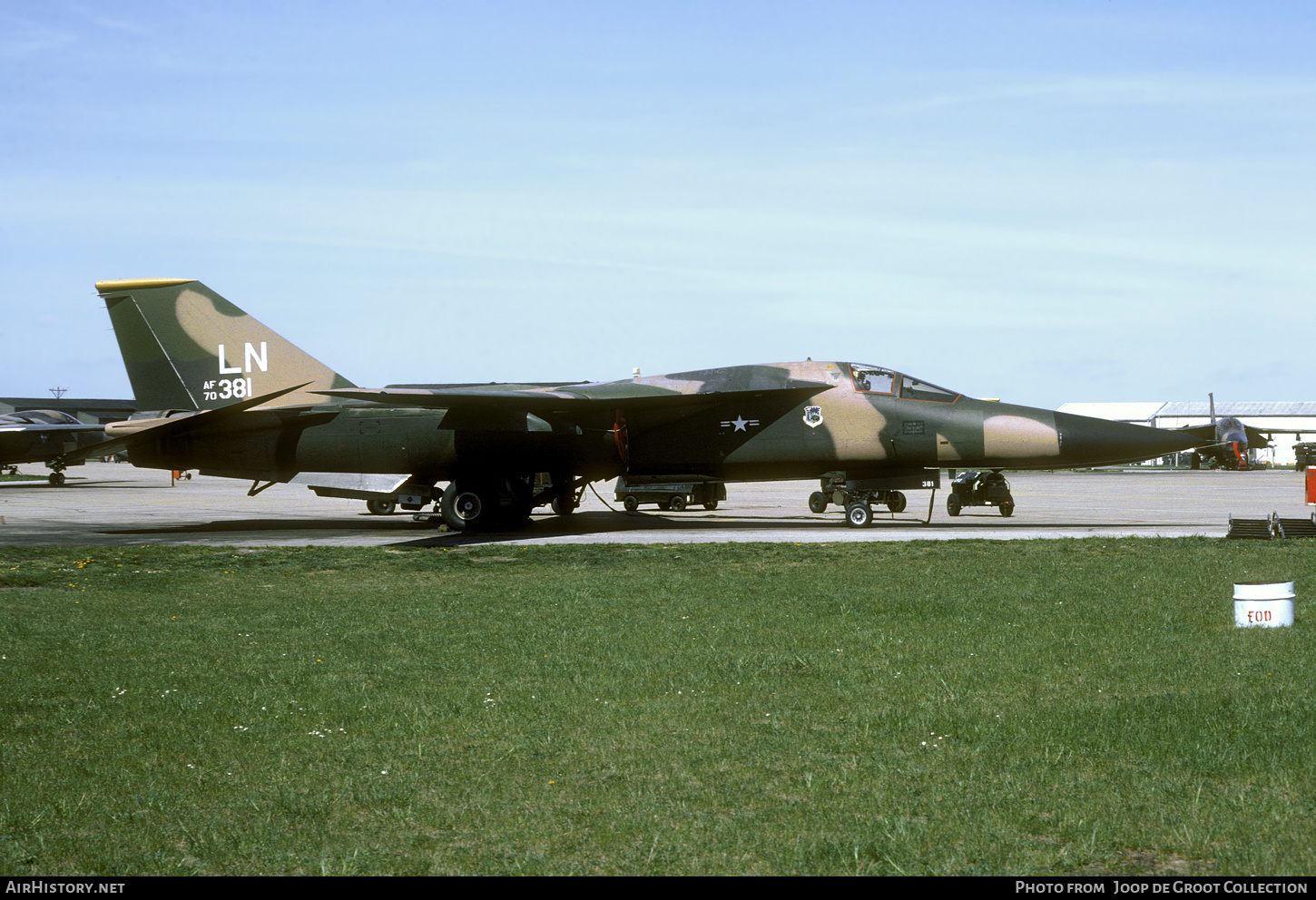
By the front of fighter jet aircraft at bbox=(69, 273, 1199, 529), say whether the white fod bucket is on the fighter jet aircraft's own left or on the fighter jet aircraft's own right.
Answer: on the fighter jet aircraft's own right

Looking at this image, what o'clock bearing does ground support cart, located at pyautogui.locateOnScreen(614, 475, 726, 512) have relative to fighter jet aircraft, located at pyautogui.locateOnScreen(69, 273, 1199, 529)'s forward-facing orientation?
The ground support cart is roughly at 10 o'clock from the fighter jet aircraft.

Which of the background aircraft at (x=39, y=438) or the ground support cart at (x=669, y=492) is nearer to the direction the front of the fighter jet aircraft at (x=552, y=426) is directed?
the ground support cart

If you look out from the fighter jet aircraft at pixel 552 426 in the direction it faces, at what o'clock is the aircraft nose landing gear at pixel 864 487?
The aircraft nose landing gear is roughly at 12 o'clock from the fighter jet aircraft.

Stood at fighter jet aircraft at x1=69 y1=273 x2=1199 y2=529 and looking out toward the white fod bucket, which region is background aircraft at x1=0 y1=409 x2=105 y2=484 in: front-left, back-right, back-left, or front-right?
back-right

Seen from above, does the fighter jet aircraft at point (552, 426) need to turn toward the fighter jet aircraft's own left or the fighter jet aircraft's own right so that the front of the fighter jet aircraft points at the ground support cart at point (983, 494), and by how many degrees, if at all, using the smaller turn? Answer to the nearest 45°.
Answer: approximately 45° to the fighter jet aircraft's own left

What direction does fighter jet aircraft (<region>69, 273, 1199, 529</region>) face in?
to the viewer's right

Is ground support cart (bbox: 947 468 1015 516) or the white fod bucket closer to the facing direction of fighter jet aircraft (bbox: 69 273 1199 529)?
the ground support cart
